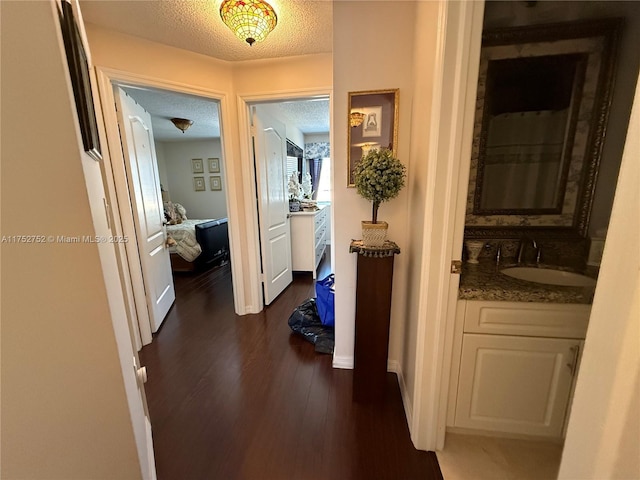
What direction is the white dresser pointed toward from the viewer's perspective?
to the viewer's right

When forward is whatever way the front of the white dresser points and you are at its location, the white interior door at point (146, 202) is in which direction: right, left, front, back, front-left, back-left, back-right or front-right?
back-right

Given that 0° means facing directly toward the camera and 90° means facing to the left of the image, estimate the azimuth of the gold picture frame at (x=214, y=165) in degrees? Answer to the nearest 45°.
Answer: approximately 0°

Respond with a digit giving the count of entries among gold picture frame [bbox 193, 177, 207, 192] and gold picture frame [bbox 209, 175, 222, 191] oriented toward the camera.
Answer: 2

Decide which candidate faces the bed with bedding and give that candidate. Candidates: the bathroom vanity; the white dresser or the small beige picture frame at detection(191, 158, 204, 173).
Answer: the small beige picture frame

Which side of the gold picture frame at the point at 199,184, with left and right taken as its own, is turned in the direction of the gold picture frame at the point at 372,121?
front

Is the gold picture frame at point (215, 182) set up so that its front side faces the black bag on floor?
yes

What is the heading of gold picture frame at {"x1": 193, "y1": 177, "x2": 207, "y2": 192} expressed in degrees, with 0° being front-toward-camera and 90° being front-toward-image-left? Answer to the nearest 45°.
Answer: approximately 0°

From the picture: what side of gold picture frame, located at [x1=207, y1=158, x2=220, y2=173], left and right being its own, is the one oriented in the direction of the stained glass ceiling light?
front
